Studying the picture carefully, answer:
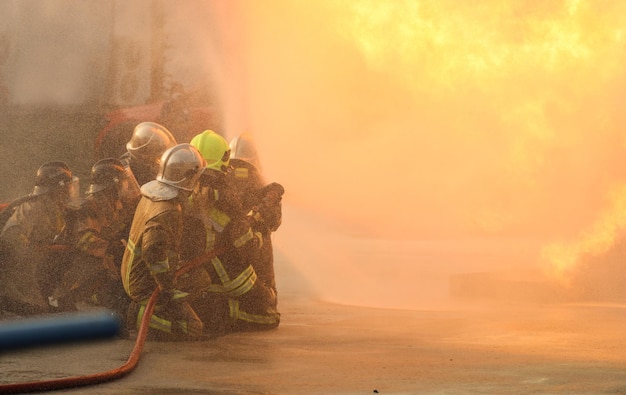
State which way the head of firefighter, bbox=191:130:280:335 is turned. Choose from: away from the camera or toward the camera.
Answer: away from the camera

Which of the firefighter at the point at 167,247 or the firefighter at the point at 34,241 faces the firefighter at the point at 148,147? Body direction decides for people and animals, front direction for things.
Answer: the firefighter at the point at 34,241

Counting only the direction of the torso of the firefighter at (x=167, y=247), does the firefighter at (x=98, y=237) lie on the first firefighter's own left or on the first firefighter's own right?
on the first firefighter's own left

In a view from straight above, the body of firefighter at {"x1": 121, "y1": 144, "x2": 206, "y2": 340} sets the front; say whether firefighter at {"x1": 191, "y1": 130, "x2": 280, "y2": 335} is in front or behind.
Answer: in front

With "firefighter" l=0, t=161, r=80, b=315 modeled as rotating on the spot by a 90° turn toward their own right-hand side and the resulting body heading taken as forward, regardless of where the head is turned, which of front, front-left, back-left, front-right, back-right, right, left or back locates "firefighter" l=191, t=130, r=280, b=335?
front-left

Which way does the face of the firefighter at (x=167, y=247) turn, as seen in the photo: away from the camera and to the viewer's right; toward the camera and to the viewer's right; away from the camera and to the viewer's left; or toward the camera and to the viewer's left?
away from the camera and to the viewer's right

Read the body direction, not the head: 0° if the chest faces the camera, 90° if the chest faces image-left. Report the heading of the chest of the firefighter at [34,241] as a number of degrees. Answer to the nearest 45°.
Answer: approximately 270°

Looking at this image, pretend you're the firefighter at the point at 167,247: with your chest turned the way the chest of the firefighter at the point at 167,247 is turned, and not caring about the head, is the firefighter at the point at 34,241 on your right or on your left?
on your left

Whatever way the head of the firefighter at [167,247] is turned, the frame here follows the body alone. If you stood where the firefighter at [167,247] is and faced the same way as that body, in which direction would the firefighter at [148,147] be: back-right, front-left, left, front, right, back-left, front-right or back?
left

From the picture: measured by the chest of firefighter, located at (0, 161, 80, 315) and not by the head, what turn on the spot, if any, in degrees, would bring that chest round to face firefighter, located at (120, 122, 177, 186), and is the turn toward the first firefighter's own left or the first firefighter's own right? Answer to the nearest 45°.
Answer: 0° — they already face them

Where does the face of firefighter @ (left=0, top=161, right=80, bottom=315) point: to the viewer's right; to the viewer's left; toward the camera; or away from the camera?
to the viewer's right

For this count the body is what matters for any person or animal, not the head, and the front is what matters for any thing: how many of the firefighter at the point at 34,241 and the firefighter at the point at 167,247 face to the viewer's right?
2

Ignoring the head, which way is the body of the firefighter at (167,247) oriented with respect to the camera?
to the viewer's right

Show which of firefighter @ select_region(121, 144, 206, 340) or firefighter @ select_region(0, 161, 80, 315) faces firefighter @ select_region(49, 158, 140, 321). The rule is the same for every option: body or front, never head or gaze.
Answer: firefighter @ select_region(0, 161, 80, 315)
